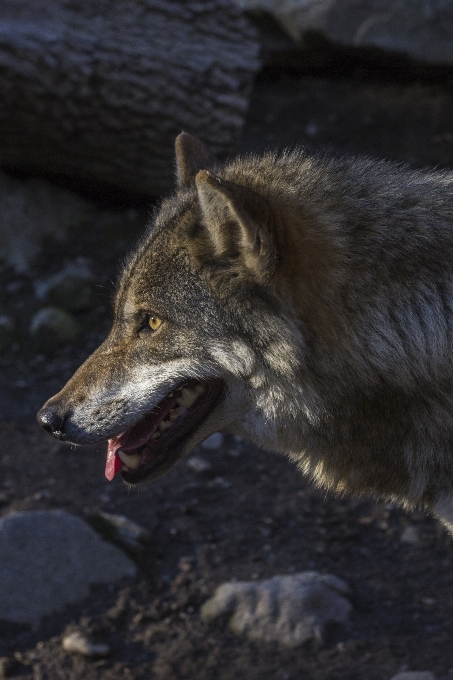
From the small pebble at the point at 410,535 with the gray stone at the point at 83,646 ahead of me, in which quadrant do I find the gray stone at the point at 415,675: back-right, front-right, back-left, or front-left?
front-left

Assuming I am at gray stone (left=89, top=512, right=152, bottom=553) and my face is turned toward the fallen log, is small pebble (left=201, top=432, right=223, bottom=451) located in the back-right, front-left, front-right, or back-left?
front-right

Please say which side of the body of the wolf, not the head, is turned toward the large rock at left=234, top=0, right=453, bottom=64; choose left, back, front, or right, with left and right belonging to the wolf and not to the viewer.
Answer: right

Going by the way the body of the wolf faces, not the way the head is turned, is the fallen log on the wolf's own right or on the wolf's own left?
on the wolf's own right

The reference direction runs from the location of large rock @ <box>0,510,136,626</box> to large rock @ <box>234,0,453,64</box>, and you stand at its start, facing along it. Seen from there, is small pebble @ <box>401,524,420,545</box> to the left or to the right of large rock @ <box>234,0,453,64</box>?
right

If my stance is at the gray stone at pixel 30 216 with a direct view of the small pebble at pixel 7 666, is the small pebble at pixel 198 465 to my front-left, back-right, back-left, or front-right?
front-left

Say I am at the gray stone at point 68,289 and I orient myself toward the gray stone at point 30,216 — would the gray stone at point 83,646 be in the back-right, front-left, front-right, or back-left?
back-left

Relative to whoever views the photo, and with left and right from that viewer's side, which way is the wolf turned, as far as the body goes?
facing to the left of the viewer
